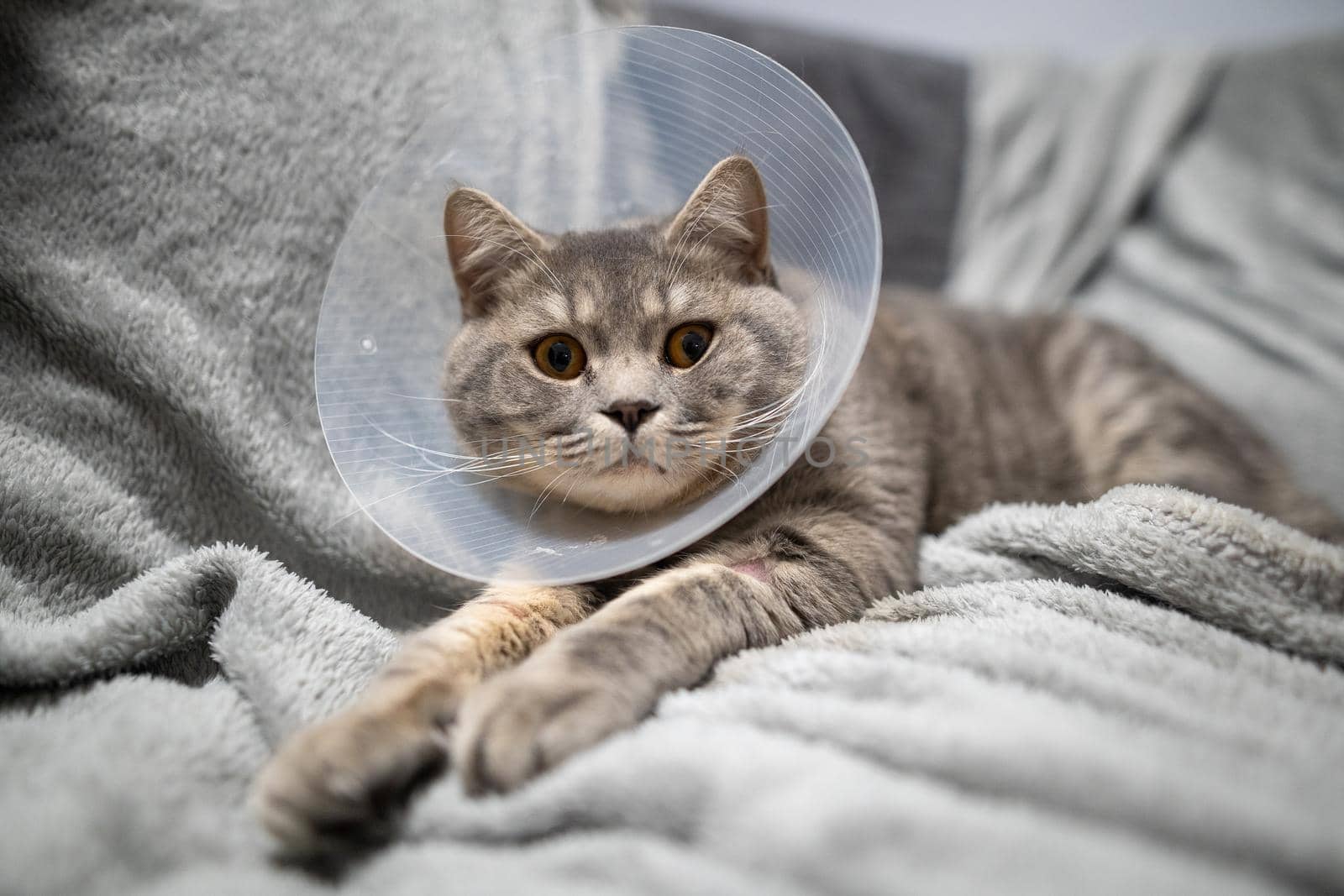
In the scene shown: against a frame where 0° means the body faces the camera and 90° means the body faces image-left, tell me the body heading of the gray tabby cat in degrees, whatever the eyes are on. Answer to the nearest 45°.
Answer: approximately 45°
